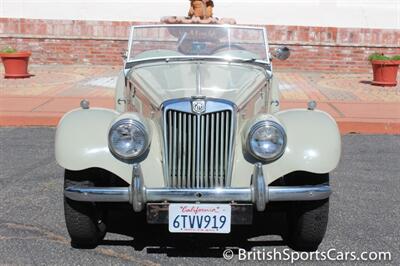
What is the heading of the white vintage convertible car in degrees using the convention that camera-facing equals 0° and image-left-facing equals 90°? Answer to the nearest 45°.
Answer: approximately 0°

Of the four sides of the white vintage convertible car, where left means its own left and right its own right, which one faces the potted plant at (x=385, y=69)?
back

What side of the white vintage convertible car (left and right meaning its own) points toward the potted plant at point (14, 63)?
back
